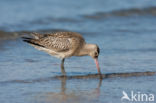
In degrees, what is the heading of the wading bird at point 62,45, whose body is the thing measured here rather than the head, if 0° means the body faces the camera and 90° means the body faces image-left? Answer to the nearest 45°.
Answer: approximately 270°
